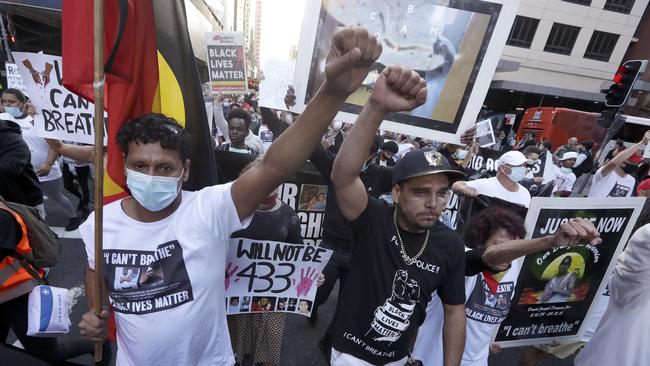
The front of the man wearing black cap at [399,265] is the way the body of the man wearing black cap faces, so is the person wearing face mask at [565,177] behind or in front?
behind

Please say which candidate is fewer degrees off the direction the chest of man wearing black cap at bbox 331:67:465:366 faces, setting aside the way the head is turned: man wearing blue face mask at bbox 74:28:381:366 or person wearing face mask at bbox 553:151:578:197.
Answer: the man wearing blue face mask

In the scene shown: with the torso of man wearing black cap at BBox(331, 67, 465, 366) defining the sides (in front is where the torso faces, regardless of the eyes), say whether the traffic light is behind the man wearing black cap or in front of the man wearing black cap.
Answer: behind

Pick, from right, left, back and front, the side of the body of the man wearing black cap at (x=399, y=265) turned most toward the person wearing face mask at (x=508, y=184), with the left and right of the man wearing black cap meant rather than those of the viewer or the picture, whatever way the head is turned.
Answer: back

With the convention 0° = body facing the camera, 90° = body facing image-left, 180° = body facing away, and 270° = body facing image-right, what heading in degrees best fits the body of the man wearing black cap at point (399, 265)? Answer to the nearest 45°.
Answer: approximately 0°
